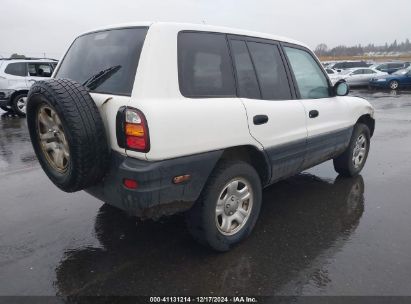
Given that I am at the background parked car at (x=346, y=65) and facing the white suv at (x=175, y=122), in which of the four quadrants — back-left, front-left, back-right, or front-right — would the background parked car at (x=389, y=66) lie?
back-left

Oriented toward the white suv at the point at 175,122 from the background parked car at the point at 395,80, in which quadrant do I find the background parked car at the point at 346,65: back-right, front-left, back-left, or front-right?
back-right

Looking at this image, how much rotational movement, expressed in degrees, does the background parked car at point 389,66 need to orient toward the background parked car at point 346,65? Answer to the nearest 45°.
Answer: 0° — it already faces it

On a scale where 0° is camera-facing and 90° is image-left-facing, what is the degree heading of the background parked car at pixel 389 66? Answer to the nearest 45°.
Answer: approximately 45°

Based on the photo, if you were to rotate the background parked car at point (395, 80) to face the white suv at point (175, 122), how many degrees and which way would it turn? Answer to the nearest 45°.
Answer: approximately 45° to its left

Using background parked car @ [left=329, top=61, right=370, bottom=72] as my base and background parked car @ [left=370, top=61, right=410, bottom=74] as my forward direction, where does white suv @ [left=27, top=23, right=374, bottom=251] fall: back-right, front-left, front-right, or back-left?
back-right

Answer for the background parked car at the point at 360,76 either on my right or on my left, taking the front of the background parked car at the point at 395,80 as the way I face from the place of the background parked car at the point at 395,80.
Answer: on my right

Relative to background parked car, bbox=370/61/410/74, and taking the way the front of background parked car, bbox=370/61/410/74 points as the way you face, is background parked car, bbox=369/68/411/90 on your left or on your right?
on your left

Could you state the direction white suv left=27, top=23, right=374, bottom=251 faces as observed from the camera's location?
facing away from the viewer and to the right of the viewer
